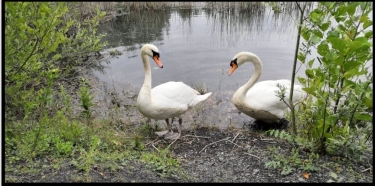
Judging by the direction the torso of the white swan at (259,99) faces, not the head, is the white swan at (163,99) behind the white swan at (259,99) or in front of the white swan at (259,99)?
in front

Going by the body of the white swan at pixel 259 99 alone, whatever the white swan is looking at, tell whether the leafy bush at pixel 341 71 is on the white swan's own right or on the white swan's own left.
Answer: on the white swan's own left

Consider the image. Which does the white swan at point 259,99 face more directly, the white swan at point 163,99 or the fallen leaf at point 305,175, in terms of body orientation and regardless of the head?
the white swan

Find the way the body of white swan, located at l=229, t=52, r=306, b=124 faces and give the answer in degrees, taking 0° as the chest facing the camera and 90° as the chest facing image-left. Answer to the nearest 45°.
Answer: approximately 90°

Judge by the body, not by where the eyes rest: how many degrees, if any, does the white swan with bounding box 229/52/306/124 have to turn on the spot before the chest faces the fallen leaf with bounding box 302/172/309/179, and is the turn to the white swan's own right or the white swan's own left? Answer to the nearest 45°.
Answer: approximately 90° to the white swan's own left

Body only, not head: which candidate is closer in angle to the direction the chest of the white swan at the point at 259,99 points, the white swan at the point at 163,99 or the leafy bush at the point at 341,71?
the white swan
